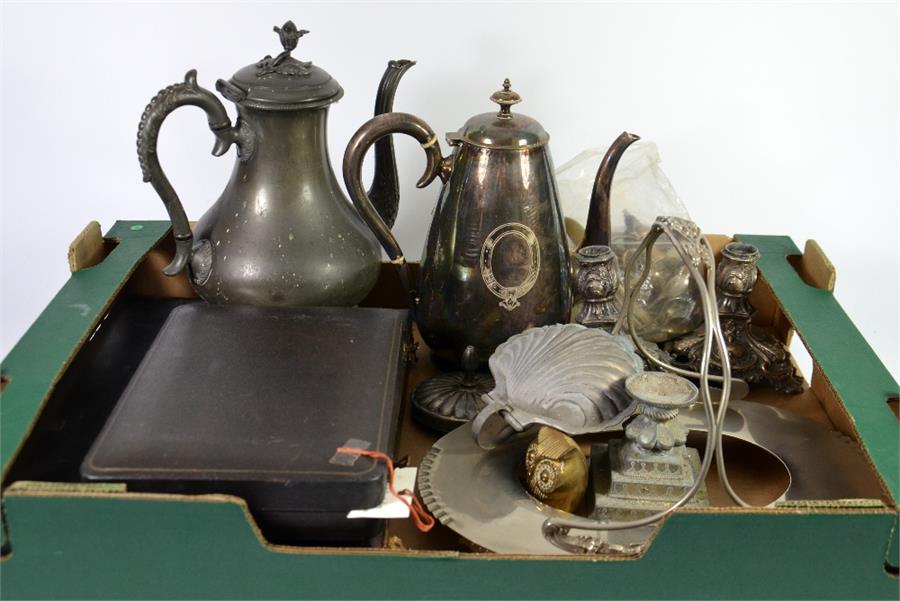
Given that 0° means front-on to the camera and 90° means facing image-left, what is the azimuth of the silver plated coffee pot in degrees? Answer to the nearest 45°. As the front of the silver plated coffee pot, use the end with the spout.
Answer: approximately 270°

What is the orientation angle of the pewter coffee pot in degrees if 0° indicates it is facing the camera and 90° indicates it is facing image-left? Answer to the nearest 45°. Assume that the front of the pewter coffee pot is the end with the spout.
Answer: approximately 225°

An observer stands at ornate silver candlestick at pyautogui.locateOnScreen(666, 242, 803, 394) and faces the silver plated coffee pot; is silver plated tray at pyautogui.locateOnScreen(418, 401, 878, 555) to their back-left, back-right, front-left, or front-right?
front-left

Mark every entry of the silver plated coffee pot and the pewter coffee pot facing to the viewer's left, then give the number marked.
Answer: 0
